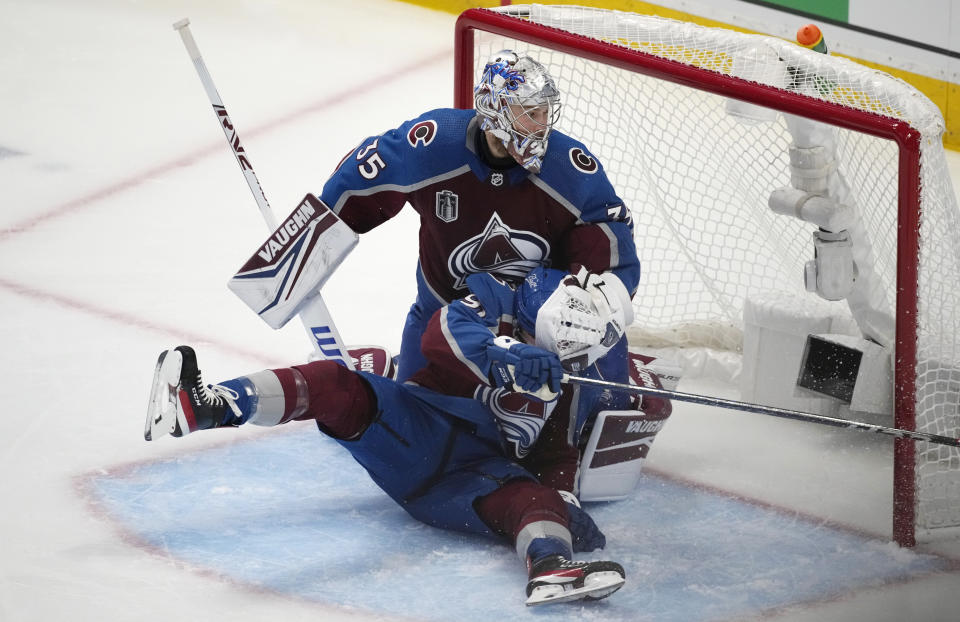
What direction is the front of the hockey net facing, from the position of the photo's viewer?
facing the viewer and to the left of the viewer

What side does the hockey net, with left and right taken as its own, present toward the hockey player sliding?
front
